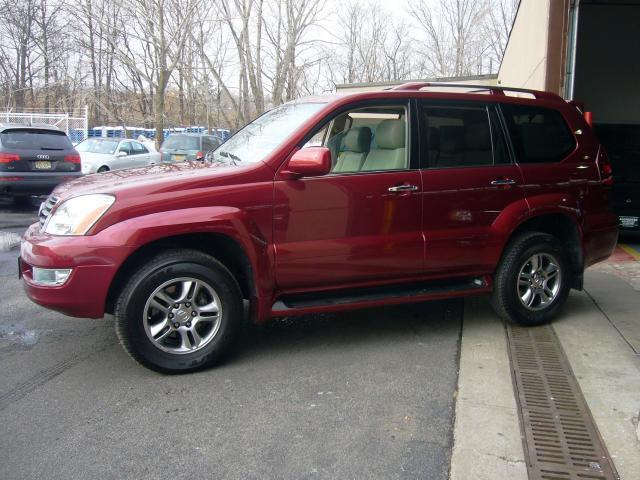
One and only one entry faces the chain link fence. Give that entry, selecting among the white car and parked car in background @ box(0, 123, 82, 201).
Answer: the parked car in background

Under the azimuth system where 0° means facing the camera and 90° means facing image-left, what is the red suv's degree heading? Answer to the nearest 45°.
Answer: approximately 45°

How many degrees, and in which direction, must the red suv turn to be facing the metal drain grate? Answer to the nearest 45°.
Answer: approximately 90° to its left

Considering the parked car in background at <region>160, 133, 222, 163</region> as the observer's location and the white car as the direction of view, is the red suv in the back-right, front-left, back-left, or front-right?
back-left

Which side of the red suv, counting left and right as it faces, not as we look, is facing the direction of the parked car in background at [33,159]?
right

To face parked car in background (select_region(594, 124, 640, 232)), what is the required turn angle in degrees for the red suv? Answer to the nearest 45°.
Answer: approximately 180°

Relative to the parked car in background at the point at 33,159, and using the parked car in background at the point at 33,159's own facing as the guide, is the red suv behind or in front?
behind

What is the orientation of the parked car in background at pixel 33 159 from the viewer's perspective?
away from the camera

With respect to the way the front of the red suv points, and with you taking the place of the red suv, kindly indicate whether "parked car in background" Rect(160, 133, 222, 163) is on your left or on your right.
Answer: on your right

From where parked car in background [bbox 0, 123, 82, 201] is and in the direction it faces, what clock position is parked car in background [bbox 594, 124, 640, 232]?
parked car in background [bbox 594, 124, 640, 232] is roughly at 4 o'clock from parked car in background [bbox 0, 123, 82, 201].

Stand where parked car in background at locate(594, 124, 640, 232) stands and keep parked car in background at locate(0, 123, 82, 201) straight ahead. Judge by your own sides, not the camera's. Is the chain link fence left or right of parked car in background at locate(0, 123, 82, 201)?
right

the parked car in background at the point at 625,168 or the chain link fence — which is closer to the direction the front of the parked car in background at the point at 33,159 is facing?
the chain link fence

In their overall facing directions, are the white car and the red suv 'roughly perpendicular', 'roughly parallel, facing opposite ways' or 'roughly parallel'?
roughly parallel

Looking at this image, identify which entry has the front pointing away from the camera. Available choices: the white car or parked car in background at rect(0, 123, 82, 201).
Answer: the parked car in background

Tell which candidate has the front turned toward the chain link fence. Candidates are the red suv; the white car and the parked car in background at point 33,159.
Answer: the parked car in background

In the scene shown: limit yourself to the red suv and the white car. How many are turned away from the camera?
0
